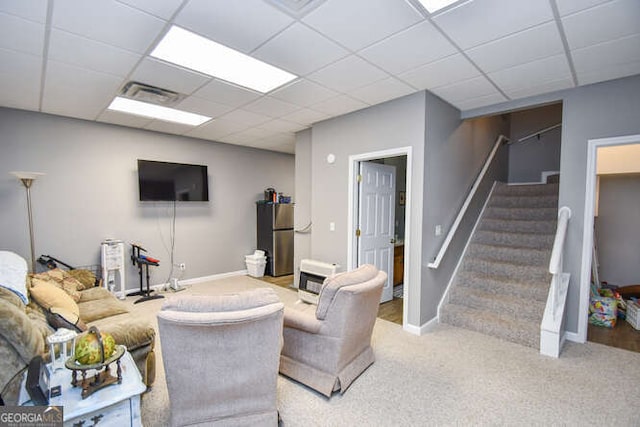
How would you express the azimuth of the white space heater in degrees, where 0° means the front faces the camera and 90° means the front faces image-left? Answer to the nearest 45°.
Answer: approximately 45°

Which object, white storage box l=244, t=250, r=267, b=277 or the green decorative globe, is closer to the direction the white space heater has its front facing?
the green decorative globe

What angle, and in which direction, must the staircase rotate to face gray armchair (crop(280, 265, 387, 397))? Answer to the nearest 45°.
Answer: approximately 45° to its right

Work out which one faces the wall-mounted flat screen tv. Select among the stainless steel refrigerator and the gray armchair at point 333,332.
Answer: the gray armchair

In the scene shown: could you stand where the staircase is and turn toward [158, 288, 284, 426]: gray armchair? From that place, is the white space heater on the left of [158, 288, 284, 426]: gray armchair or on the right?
right

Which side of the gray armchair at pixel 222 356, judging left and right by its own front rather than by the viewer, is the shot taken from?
back

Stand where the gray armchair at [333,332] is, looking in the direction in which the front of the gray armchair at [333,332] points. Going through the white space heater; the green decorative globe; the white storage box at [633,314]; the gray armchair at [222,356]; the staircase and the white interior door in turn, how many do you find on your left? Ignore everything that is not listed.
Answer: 2

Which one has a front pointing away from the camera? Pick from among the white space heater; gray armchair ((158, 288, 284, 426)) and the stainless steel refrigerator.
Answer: the gray armchair

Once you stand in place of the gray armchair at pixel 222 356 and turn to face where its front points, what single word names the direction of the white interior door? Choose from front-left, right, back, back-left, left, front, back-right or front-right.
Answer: front-right

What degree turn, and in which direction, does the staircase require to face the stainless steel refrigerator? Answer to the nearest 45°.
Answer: approximately 90° to its right

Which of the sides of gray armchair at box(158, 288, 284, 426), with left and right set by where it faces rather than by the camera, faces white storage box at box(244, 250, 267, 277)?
front
